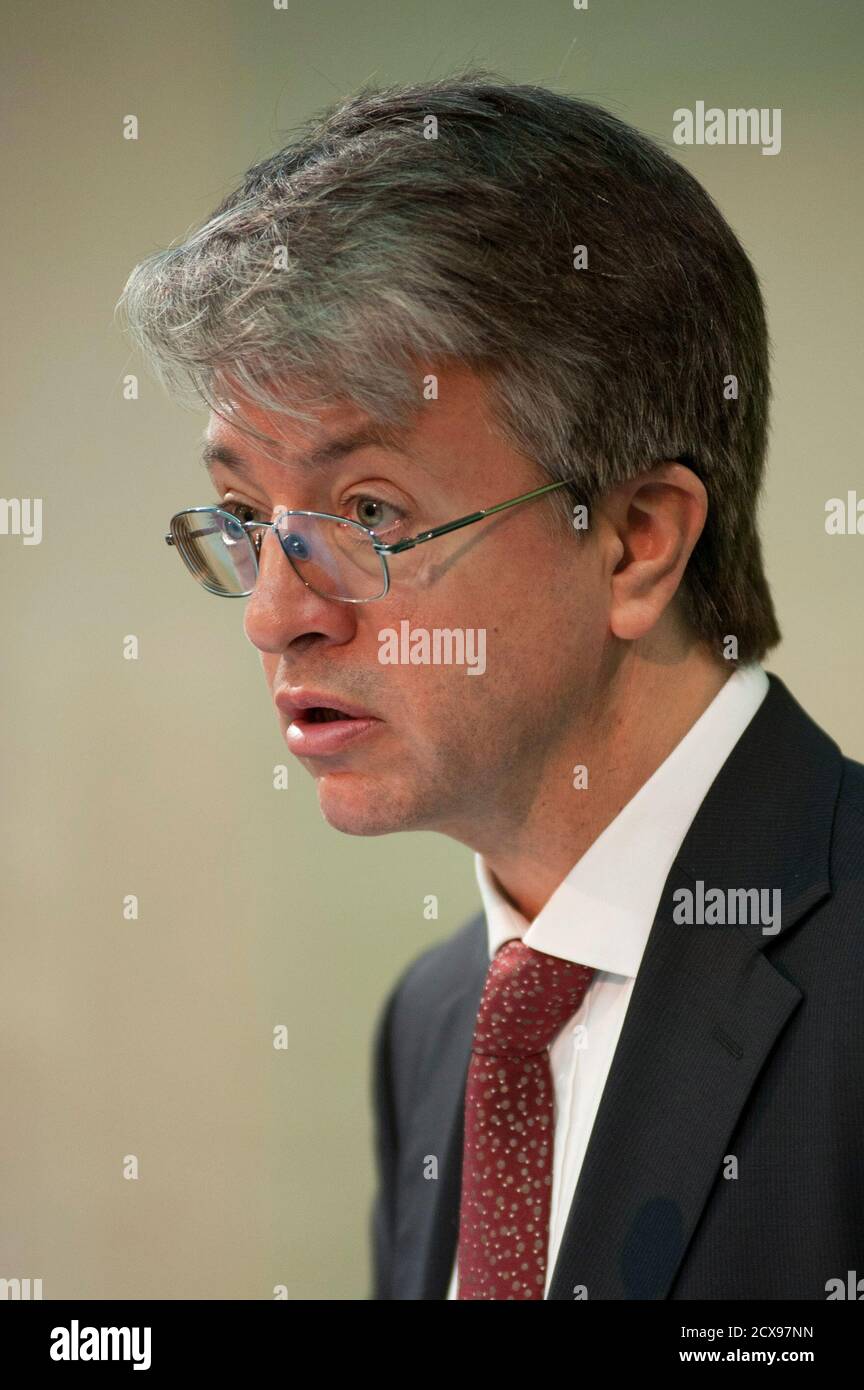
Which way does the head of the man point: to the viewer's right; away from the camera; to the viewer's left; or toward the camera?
to the viewer's left

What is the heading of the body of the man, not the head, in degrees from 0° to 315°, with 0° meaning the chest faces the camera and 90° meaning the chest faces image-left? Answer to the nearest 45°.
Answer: approximately 45°
